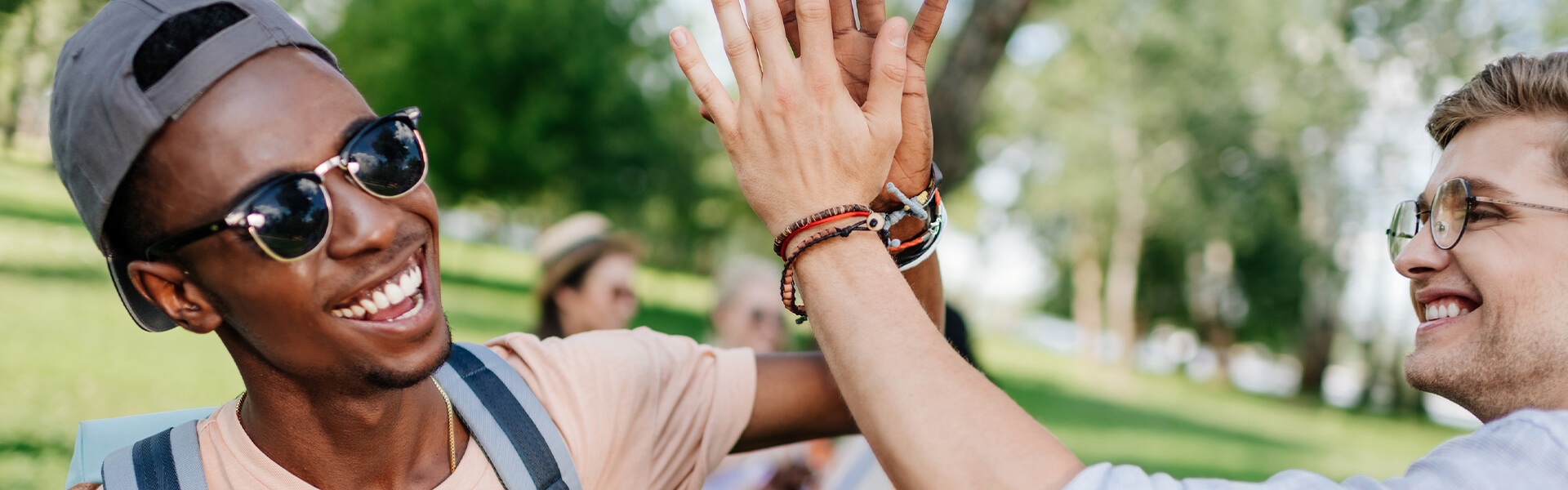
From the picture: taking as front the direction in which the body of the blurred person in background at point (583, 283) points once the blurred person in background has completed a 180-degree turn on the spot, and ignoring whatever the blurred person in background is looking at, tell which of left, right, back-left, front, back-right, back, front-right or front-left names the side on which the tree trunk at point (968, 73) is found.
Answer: back-right

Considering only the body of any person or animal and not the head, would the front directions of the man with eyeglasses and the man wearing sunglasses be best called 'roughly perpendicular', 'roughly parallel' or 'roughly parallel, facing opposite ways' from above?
roughly parallel, facing opposite ways

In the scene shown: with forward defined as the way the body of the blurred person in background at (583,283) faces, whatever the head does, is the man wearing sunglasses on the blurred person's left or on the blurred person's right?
on the blurred person's right

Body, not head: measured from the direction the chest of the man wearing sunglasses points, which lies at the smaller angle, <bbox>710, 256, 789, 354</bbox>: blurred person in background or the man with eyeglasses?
the man with eyeglasses

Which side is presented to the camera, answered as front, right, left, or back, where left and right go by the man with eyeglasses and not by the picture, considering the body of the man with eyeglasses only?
left

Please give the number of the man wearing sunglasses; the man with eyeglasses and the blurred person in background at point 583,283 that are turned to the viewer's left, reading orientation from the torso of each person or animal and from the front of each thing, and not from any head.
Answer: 1

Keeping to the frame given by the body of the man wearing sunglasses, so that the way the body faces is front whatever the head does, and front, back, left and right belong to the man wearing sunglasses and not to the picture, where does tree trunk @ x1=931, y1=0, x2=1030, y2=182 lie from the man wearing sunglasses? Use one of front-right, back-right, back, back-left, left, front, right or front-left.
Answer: left

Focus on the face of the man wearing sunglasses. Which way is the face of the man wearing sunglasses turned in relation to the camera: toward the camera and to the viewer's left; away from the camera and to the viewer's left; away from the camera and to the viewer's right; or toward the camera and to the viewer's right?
toward the camera and to the viewer's right

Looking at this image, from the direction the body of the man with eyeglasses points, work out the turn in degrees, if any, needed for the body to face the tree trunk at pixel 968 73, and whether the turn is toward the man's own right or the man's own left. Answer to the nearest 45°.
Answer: approximately 90° to the man's own right

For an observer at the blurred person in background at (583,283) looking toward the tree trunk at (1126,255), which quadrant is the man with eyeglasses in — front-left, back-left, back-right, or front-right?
back-right

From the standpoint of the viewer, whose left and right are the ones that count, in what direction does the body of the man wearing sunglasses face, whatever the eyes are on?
facing the viewer and to the right of the viewer

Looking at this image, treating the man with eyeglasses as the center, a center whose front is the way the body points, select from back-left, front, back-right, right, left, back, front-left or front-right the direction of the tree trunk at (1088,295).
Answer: right
